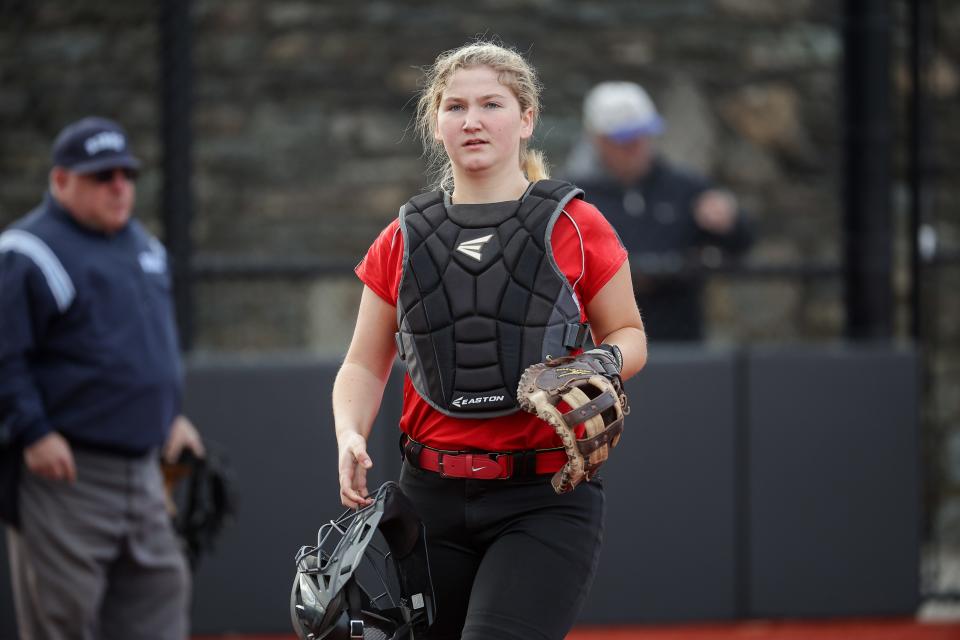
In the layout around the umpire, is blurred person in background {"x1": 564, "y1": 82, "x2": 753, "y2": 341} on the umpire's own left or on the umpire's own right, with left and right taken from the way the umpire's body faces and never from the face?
on the umpire's own left

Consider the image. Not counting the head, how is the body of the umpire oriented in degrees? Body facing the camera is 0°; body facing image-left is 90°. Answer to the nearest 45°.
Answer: approximately 315°

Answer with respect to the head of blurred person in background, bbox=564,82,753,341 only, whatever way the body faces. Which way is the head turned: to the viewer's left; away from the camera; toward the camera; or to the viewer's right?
toward the camera
